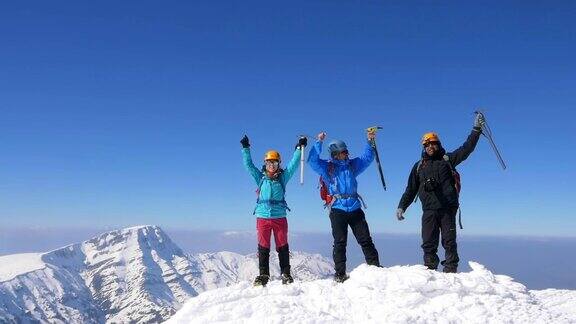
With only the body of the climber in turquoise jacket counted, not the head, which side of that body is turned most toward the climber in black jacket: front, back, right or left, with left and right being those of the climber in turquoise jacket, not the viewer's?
left

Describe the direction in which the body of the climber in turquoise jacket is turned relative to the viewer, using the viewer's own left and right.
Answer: facing the viewer
